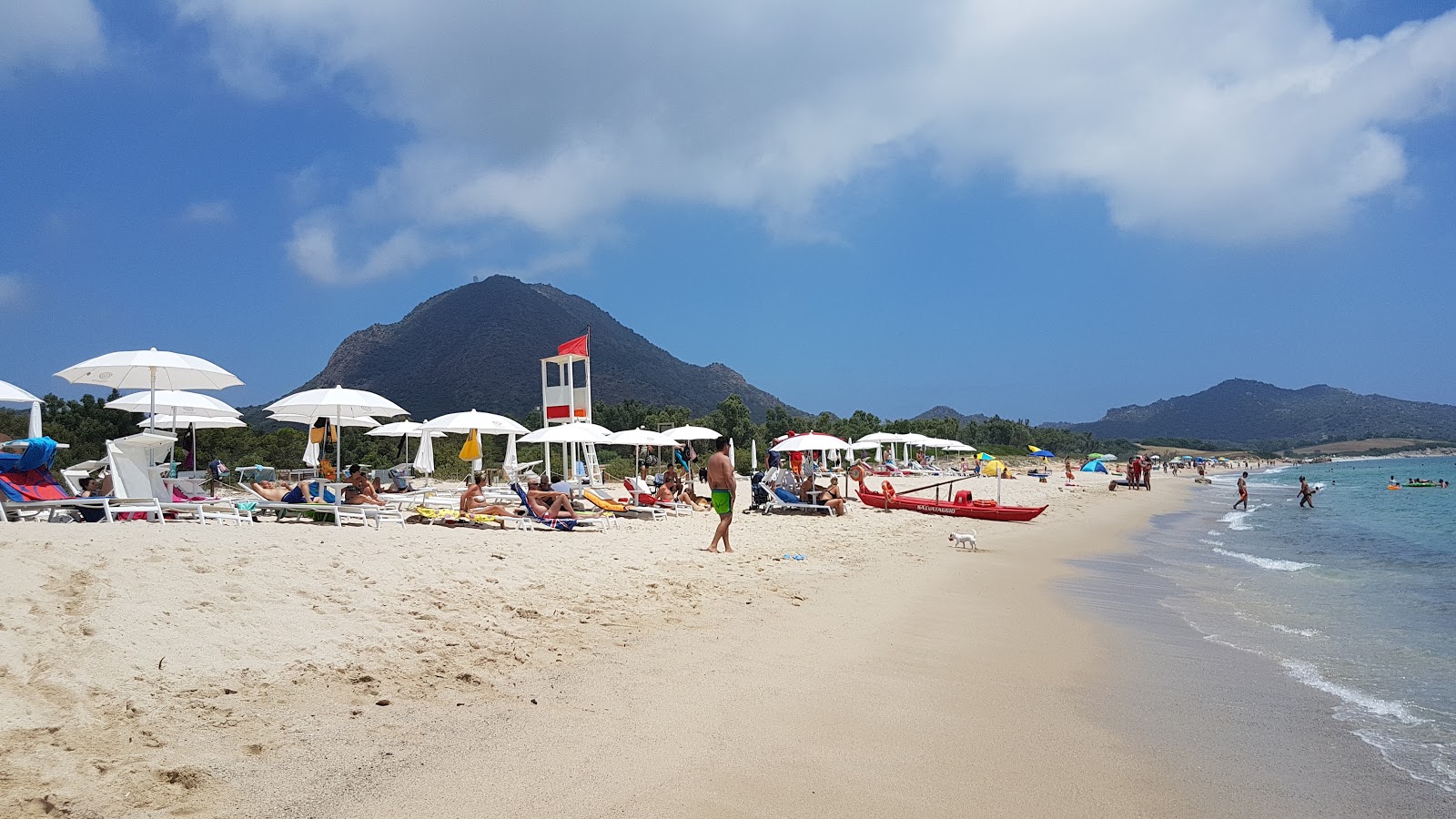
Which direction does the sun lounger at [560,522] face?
to the viewer's right

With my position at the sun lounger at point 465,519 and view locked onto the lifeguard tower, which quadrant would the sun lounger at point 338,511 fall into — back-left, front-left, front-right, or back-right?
back-left

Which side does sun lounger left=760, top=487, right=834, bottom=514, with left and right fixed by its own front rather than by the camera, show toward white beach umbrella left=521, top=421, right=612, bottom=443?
back

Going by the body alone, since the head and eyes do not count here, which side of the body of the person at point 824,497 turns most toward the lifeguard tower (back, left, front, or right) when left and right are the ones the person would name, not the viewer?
back

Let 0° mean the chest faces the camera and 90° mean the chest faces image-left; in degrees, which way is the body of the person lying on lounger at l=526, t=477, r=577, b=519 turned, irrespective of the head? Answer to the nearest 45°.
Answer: approximately 270°

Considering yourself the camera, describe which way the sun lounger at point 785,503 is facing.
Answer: facing to the right of the viewer

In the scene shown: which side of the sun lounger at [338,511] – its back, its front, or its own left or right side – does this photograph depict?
right

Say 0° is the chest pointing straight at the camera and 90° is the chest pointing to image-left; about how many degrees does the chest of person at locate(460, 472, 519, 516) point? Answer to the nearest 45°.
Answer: approximately 270°

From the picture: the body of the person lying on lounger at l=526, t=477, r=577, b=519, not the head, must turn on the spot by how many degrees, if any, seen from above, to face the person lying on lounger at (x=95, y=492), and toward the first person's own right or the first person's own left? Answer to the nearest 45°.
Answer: approximately 135° to the first person's own right

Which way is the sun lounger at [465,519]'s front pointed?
to the viewer's right

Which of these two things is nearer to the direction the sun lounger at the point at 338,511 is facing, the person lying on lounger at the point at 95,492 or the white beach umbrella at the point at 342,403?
the white beach umbrella

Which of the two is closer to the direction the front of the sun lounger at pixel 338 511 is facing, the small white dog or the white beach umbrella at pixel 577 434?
the small white dog

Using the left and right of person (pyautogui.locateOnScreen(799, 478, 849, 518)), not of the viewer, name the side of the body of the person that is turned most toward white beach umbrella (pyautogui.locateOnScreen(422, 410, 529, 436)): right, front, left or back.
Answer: back
